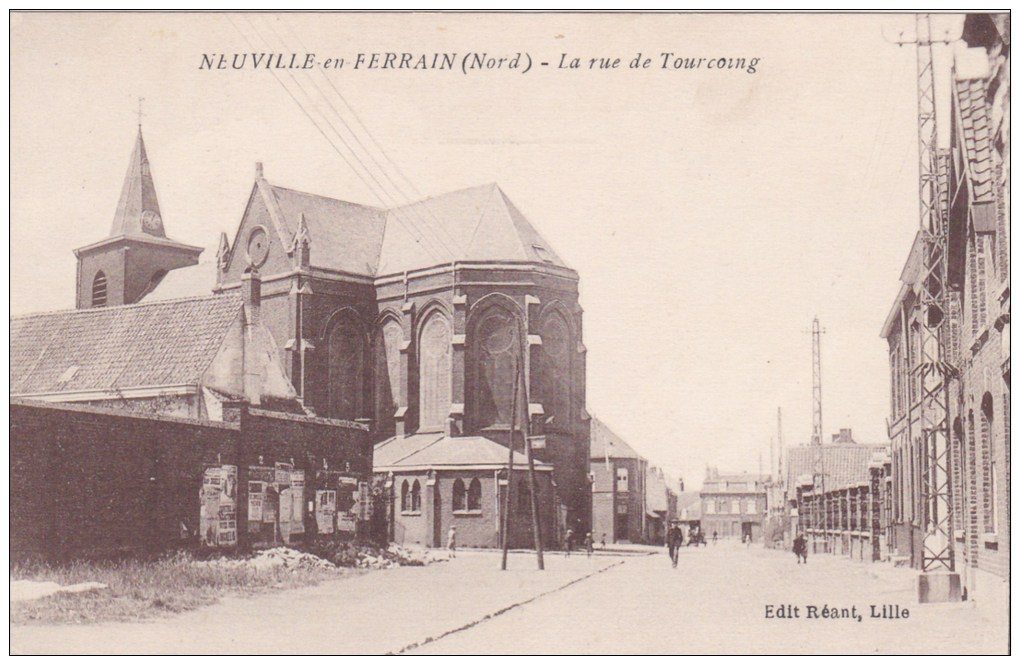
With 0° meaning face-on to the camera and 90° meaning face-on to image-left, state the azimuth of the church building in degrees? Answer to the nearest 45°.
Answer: approximately 135°

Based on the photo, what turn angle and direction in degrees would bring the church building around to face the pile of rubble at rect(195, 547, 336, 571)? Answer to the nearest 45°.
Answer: approximately 135° to its left

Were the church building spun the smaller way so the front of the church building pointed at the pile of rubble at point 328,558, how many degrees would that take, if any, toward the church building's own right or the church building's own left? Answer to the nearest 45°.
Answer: approximately 135° to the church building's own left

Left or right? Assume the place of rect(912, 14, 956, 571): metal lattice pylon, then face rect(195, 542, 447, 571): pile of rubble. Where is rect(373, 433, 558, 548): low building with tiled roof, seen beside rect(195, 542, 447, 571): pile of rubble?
right
